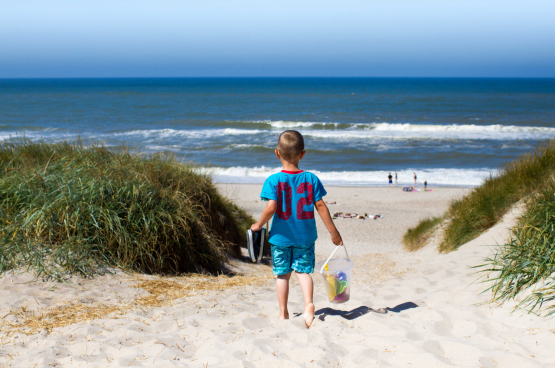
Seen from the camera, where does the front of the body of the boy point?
away from the camera

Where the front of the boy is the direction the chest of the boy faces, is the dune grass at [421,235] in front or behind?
in front

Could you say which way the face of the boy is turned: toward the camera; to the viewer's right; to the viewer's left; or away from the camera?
away from the camera

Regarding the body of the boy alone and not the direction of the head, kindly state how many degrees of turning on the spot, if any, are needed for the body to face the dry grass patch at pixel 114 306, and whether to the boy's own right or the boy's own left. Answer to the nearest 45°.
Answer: approximately 90° to the boy's own left

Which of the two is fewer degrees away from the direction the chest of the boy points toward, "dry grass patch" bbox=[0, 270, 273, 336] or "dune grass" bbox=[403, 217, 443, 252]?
the dune grass

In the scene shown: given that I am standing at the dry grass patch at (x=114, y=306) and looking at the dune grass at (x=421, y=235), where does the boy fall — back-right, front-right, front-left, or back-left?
front-right
